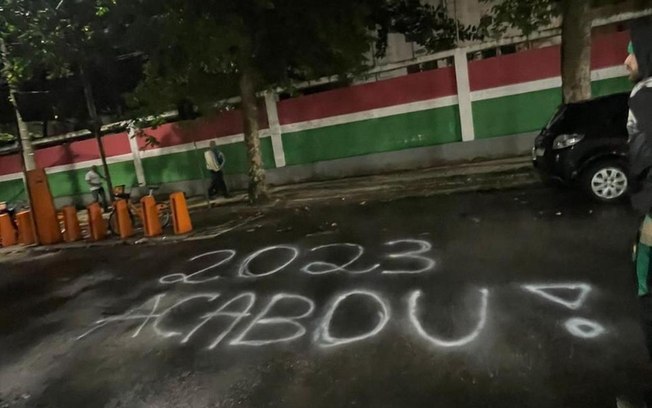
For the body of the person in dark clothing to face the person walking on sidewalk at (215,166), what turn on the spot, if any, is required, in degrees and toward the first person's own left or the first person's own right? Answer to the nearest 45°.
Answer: approximately 45° to the first person's own right

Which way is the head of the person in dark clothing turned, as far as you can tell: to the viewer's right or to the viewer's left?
to the viewer's left

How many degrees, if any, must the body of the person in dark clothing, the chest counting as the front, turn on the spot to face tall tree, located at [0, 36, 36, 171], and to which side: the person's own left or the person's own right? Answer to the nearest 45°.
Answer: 0° — they already face it

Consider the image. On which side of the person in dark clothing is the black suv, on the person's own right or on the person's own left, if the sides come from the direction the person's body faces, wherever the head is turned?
on the person's own right

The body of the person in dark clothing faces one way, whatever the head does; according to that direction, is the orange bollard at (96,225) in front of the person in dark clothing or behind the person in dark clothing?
in front

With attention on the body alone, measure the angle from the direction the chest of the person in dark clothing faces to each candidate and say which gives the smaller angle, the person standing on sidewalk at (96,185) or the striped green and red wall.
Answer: the person standing on sidewalk

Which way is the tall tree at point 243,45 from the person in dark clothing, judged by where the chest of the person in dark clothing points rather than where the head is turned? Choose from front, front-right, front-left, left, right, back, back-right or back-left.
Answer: front-right

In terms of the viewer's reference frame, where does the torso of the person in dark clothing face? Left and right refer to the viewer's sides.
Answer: facing to the left of the viewer
